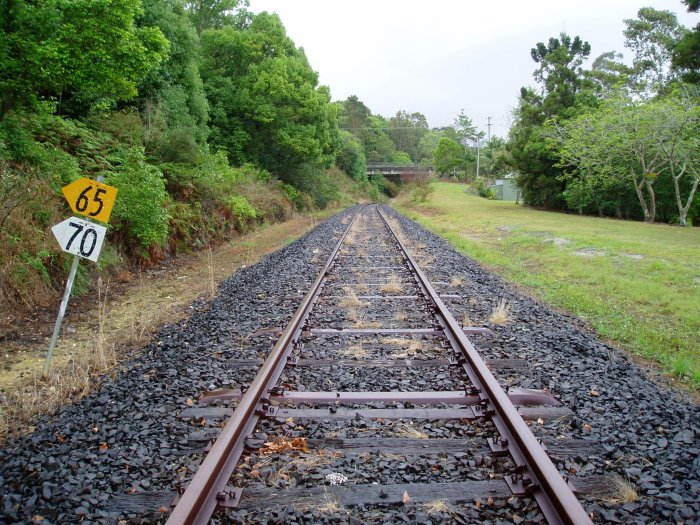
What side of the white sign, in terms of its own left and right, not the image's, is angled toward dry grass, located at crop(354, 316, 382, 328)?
left

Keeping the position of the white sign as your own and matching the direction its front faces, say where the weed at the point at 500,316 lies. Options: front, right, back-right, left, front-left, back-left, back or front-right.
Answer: left

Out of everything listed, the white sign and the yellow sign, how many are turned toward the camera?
2

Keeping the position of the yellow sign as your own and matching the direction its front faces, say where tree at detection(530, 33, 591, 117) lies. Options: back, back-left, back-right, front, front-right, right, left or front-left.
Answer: back-left

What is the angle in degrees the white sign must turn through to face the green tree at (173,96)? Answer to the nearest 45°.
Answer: approximately 180°

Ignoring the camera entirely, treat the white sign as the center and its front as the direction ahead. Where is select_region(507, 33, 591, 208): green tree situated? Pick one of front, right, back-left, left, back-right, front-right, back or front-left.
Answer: back-left

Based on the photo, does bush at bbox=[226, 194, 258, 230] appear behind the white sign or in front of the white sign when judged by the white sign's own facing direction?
behind

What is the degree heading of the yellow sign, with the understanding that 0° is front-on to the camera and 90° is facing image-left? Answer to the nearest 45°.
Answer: approximately 0°

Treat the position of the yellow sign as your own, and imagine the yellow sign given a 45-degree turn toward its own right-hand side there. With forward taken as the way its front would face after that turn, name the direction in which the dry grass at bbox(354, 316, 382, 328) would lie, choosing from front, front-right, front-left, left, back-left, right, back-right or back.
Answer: back-left
